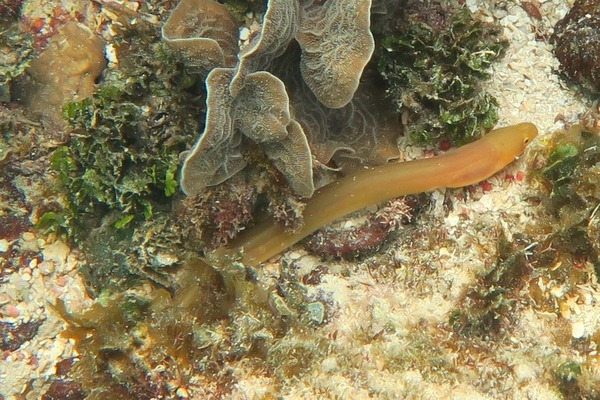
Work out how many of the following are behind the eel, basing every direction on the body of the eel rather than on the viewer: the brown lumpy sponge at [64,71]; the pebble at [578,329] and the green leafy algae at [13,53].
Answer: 2

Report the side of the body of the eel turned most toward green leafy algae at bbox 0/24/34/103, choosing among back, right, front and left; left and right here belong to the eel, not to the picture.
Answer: back

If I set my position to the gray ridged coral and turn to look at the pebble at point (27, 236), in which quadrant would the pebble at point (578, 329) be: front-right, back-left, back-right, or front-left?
back-left

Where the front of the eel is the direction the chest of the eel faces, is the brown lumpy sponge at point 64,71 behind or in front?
behind

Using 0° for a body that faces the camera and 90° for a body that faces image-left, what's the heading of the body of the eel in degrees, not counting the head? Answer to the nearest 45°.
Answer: approximately 270°

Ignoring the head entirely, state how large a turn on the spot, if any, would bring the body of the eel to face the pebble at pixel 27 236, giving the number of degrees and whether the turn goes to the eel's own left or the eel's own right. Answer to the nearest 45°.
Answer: approximately 180°

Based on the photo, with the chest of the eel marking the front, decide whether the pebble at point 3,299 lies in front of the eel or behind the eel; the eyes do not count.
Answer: behind
